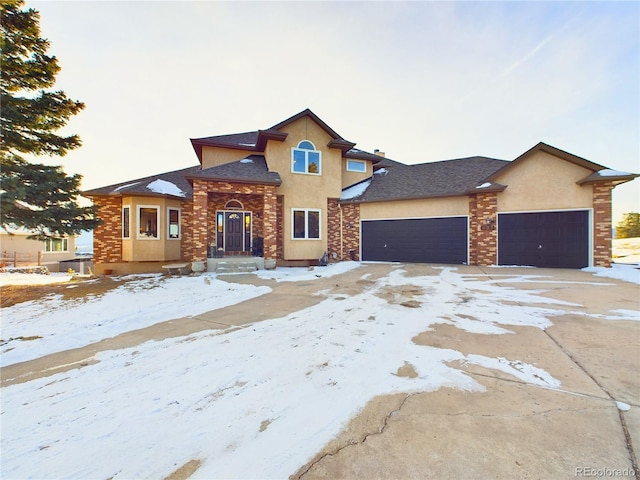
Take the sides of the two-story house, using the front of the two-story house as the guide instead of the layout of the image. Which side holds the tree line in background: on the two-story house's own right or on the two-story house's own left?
on the two-story house's own left

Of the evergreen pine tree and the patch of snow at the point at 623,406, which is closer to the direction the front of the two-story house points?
the patch of snow

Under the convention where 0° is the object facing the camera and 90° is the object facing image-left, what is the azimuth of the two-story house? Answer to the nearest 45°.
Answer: approximately 0°

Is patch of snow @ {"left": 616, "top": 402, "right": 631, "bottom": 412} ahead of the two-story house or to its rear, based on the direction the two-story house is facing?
ahead

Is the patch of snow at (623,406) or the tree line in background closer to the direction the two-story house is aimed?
the patch of snow

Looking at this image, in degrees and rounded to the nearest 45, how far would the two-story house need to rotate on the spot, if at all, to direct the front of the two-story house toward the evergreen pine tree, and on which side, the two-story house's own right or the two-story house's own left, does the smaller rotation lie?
approximately 45° to the two-story house's own right
